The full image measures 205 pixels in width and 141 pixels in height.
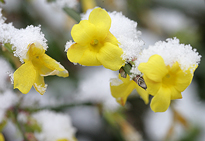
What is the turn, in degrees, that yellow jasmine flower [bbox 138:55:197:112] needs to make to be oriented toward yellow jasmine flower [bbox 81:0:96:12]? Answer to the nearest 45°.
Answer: approximately 135° to its right

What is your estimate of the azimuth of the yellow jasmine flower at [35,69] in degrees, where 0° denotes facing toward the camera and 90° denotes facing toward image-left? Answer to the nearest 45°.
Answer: approximately 0°

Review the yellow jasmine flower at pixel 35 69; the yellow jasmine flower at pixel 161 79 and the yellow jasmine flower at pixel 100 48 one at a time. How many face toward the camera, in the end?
3

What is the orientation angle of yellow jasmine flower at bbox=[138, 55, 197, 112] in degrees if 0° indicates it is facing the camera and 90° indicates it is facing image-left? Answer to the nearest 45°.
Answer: approximately 0°
